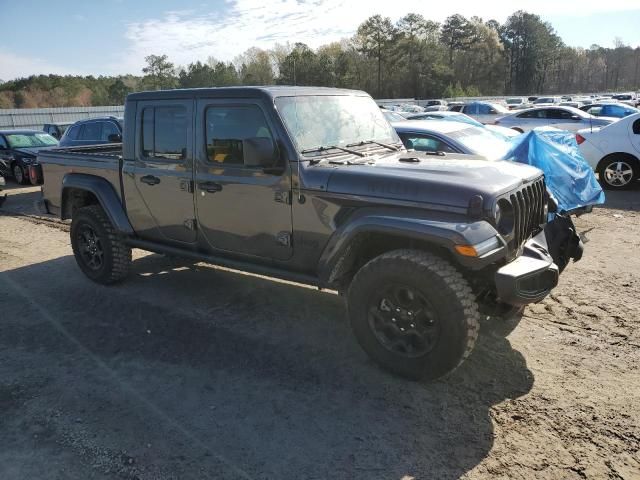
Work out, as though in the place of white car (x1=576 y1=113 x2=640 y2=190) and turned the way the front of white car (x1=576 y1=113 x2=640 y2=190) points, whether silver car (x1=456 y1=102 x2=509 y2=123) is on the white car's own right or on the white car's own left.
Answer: on the white car's own left

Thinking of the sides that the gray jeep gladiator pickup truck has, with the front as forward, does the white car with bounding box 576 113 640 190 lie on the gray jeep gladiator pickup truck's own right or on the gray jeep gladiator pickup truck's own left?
on the gray jeep gladiator pickup truck's own left

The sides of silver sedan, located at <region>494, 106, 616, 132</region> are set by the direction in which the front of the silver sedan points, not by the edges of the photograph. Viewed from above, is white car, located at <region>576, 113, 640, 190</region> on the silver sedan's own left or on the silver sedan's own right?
on the silver sedan's own right

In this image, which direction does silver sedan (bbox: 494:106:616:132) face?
to the viewer's right

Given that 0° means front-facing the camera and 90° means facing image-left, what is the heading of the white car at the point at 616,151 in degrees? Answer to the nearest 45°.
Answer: approximately 270°

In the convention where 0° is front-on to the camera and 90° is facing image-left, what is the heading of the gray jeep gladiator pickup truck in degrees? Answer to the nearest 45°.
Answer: approximately 315°
